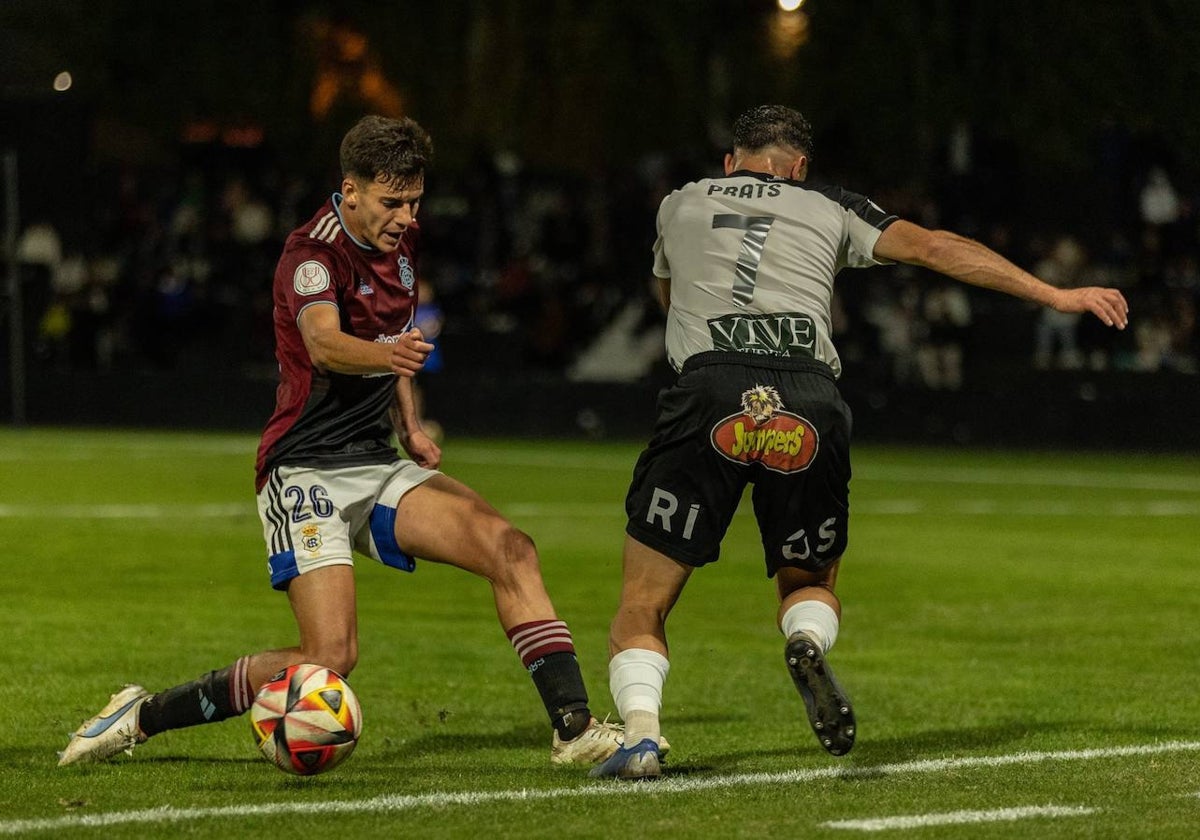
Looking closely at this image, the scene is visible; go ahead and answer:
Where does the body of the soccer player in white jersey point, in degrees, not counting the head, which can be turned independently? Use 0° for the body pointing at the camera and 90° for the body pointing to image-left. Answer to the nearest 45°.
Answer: approximately 180°

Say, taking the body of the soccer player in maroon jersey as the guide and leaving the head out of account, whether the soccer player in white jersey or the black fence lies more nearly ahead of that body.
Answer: the soccer player in white jersey

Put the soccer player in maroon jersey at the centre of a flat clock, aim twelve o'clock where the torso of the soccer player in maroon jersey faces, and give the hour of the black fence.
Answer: The black fence is roughly at 8 o'clock from the soccer player in maroon jersey.

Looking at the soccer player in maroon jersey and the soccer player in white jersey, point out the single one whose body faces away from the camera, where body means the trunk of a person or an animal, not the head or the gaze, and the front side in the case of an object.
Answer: the soccer player in white jersey

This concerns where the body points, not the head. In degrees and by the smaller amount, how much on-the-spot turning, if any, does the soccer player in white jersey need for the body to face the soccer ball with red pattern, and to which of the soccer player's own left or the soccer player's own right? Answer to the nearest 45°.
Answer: approximately 135° to the soccer player's own left

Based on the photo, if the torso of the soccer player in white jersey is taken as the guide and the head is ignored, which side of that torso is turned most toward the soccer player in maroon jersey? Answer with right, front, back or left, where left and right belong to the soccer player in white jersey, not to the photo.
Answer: left

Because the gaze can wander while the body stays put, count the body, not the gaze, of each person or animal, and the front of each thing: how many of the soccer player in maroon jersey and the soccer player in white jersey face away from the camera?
1

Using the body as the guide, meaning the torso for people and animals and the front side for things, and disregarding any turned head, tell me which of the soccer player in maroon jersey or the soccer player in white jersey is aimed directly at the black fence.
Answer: the soccer player in white jersey

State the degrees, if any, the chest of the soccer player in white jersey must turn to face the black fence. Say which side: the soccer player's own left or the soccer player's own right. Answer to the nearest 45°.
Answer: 0° — they already face it

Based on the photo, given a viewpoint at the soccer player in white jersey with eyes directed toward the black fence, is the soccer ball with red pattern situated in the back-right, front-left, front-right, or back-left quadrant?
back-left
